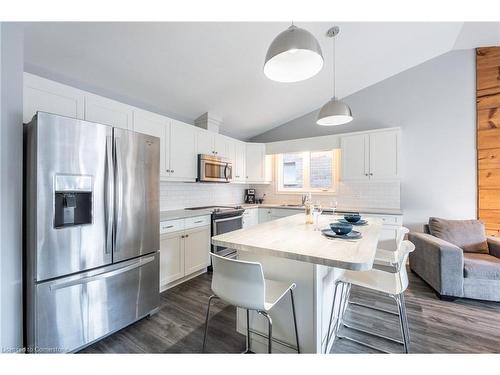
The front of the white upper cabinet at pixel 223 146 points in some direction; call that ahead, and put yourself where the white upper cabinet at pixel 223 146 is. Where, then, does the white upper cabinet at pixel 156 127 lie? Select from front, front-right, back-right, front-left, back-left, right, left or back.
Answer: right

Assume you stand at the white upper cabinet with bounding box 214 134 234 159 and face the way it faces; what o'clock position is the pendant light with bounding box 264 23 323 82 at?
The pendant light is roughly at 1 o'clock from the white upper cabinet.

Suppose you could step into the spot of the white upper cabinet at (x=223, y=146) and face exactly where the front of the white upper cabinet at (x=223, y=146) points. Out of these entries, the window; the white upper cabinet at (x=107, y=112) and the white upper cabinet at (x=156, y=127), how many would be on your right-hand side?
2

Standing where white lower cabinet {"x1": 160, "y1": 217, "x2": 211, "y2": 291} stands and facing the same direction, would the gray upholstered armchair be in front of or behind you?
in front

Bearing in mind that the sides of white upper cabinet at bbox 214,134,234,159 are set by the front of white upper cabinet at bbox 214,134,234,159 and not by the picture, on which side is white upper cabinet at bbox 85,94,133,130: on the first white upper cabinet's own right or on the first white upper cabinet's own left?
on the first white upper cabinet's own right

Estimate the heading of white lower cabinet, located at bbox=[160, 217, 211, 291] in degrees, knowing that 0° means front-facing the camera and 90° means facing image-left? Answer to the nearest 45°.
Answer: approximately 315°

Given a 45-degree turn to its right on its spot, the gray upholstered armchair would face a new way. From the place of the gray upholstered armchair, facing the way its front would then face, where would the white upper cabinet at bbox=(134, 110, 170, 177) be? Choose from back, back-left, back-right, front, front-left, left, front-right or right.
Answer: front-right

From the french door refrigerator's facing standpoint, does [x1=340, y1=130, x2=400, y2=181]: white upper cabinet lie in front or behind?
in front

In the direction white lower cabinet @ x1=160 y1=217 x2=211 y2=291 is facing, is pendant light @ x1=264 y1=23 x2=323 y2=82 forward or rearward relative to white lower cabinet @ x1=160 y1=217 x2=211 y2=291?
forward
